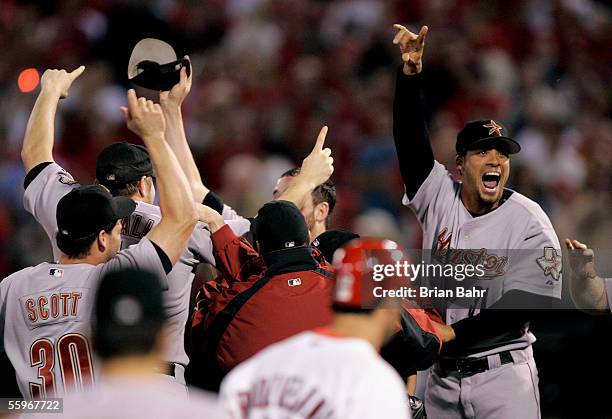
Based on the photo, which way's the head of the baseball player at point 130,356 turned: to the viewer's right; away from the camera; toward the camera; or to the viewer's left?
away from the camera

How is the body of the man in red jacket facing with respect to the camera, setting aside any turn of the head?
away from the camera

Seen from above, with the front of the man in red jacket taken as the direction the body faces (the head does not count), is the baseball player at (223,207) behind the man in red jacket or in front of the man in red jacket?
in front

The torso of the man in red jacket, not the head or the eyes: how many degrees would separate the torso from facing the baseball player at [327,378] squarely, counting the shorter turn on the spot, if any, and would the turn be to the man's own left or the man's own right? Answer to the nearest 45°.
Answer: approximately 180°

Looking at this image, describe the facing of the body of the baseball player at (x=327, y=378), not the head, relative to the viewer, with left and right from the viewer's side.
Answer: facing away from the viewer and to the right of the viewer

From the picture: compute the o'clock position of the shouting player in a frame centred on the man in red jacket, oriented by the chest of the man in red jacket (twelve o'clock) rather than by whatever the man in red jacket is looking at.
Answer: The shouting player is roughly at 2 o'clock from the man in red jacket.

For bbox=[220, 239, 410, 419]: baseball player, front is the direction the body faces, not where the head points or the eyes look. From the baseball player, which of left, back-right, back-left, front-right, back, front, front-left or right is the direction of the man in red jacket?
front-left

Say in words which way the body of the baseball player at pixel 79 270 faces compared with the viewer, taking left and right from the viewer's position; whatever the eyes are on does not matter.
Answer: facing away from the viewer and to the right of the viewer

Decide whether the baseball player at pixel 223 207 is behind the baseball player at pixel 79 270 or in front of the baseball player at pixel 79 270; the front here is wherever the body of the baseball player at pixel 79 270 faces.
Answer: in front

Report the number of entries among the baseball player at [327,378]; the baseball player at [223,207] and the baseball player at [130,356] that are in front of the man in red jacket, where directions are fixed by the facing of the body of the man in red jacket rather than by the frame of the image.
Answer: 1
